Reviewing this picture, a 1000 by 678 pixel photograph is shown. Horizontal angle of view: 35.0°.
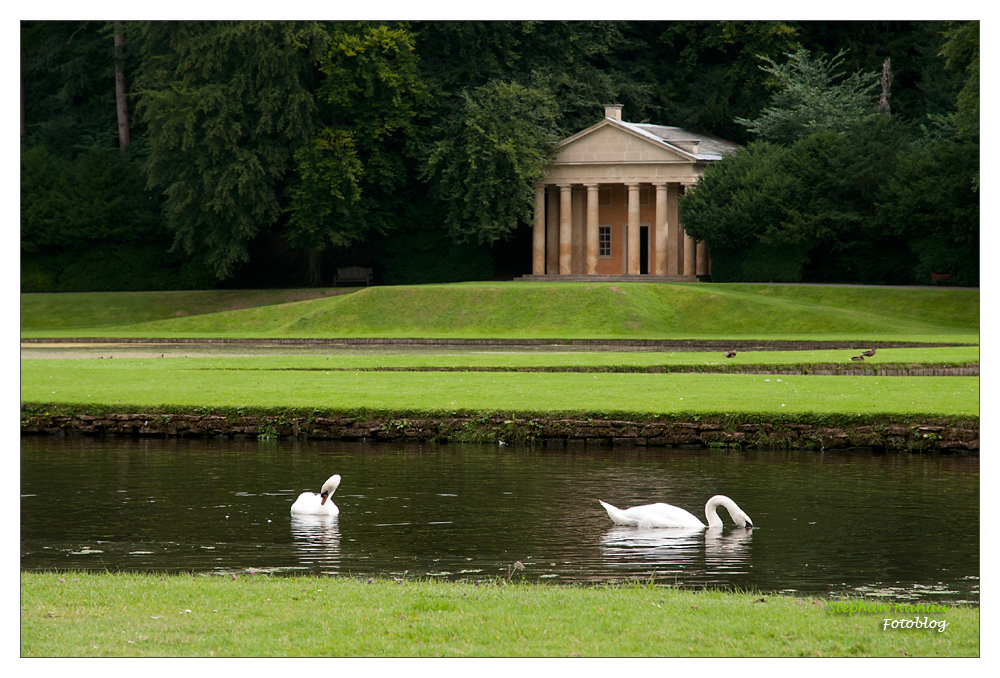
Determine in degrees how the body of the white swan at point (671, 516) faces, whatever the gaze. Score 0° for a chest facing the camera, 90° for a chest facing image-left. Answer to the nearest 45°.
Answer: approximately 270°

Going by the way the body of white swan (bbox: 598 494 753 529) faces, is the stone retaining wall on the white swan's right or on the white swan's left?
on the white swan's left

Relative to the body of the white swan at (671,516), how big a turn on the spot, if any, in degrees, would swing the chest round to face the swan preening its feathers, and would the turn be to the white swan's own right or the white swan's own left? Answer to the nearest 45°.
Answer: approximately 180°

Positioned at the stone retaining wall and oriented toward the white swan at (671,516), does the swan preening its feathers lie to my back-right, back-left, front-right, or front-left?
front-right

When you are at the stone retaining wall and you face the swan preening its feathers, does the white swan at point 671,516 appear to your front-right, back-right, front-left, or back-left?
front-left
